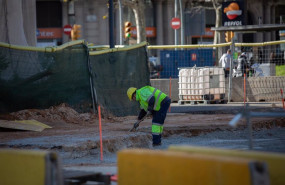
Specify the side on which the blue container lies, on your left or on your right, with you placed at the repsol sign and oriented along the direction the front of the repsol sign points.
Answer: on your right

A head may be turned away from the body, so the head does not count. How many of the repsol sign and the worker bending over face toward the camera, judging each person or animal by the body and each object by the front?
1

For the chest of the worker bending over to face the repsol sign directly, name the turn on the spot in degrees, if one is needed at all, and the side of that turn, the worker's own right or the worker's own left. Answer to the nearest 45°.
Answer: approximately 90° to the worker's own right

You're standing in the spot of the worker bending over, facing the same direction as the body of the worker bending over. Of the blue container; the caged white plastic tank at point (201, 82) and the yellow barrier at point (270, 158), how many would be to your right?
2

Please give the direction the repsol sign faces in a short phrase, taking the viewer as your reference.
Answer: facing the viewer

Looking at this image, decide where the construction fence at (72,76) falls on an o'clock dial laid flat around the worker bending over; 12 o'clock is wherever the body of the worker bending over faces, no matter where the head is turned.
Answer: The construction fence is roughly at 2 o'clock from the worker bending over.

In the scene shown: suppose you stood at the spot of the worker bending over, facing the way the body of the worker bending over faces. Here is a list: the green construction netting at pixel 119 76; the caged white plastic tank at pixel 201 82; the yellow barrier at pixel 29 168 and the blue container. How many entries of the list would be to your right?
3

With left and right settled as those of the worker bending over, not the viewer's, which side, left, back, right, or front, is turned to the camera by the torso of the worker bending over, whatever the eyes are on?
left

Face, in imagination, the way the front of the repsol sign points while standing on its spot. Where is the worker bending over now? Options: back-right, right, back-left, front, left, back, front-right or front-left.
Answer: front

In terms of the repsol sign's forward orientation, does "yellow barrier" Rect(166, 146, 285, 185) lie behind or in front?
in front

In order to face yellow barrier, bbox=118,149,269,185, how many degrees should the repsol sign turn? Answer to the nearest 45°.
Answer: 0° — it already faces it

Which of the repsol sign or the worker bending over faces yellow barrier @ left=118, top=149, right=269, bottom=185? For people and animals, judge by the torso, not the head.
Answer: the repsol sign

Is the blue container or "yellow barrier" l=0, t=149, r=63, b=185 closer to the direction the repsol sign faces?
the yellow barrier

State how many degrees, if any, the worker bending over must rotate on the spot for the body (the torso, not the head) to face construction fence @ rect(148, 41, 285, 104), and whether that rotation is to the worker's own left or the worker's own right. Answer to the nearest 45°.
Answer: approximately 90° to the worker's own right

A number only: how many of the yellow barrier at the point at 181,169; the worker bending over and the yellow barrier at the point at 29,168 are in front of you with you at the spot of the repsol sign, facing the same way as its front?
3

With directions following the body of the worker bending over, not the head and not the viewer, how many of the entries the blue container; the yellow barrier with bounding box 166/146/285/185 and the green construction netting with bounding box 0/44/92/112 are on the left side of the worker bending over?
1

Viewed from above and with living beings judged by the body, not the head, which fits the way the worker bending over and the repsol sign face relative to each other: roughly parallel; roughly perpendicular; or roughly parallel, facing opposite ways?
roughly perpendicular

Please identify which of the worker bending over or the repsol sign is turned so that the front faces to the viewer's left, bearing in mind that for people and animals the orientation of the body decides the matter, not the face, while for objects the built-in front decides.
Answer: the worker bending over
